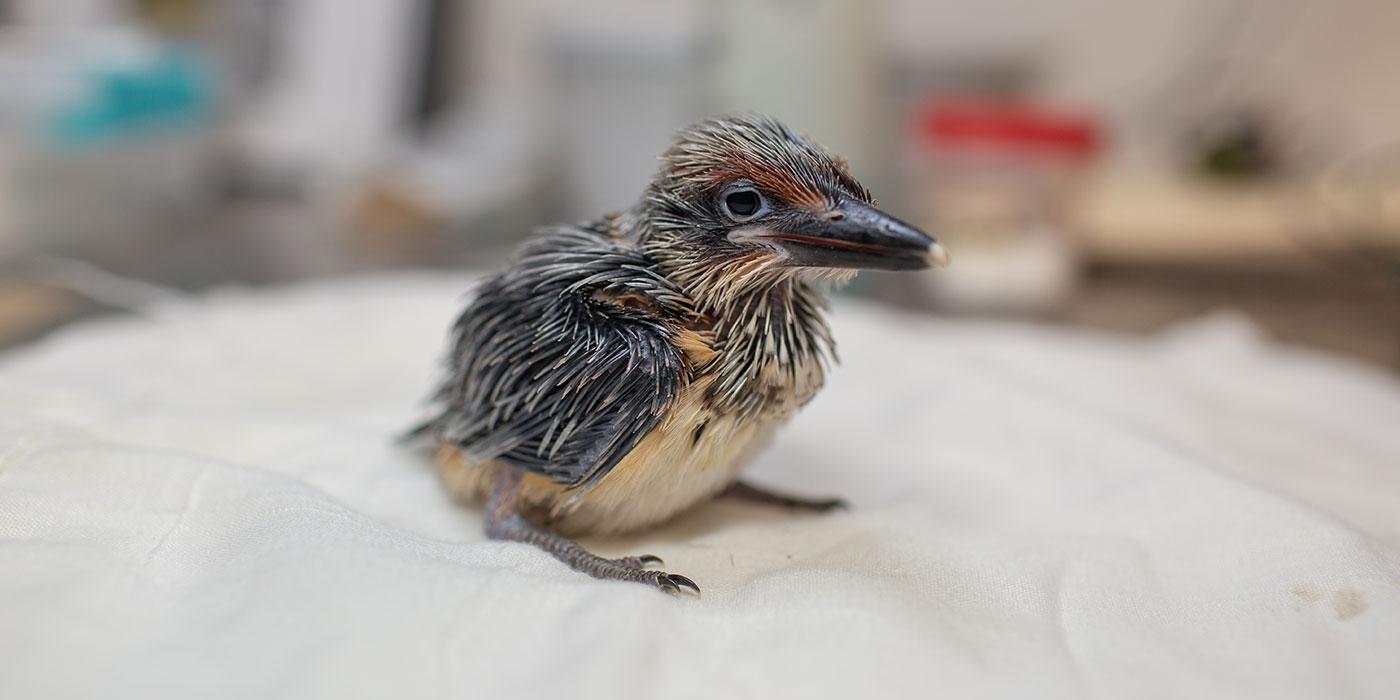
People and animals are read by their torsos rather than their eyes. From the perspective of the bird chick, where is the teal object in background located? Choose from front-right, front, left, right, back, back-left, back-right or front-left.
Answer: back

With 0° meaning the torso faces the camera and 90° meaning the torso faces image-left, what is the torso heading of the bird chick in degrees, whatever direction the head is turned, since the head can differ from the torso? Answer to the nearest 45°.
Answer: approximately 315°

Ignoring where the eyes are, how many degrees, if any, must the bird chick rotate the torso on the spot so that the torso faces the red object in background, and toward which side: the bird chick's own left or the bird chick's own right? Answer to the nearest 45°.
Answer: approximately 90° to the bird chick's own left
